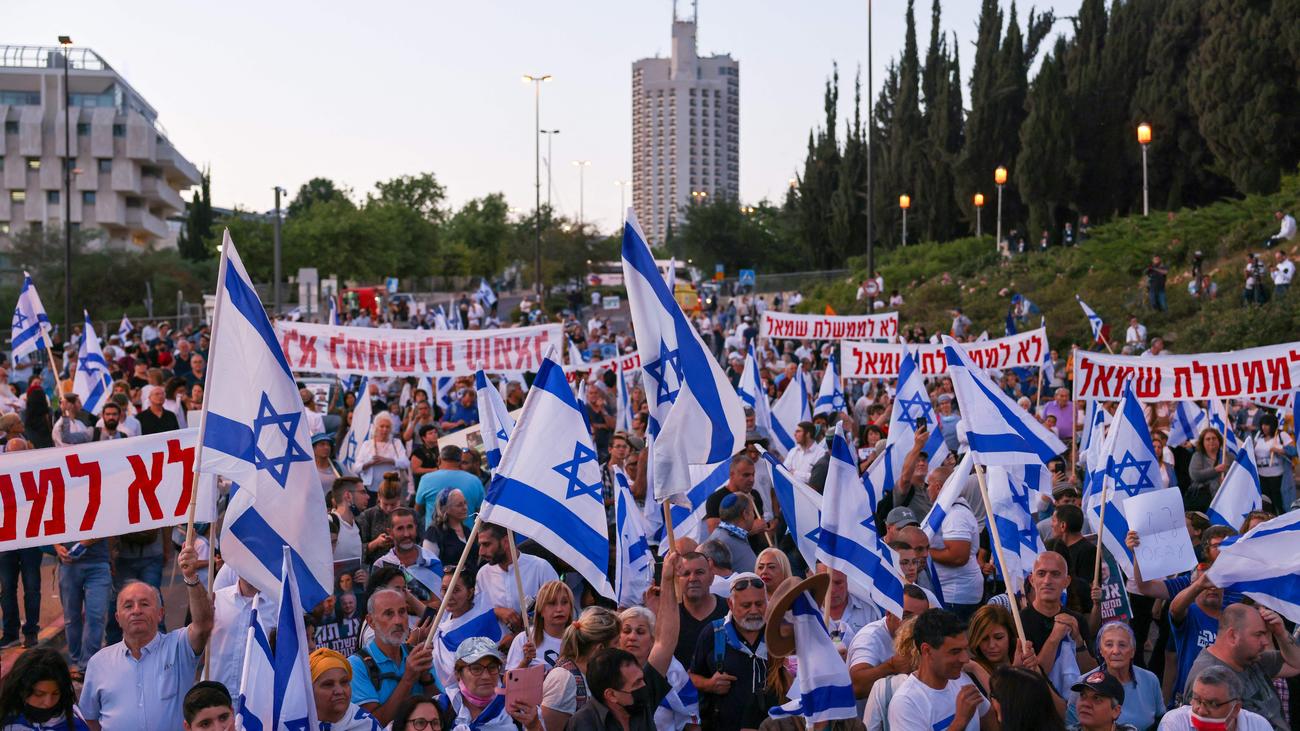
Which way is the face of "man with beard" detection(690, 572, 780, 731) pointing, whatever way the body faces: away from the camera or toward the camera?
toward the camera

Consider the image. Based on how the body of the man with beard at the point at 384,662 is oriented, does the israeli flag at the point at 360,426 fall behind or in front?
behind

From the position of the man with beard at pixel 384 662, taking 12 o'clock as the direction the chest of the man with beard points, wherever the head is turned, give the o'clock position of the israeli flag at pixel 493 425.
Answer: The israeli flag is roughly at 8 o'clock from the man with beard.

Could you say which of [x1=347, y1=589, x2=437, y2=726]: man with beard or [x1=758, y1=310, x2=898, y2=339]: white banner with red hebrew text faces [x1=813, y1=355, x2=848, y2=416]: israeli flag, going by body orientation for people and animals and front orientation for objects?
the white banner with red hebrew text

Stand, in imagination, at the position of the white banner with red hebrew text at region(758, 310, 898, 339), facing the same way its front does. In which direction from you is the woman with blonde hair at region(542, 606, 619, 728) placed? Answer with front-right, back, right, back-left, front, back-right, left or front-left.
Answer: front

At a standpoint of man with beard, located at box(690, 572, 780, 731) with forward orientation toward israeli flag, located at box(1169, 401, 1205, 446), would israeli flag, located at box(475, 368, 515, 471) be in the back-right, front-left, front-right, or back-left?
front-left

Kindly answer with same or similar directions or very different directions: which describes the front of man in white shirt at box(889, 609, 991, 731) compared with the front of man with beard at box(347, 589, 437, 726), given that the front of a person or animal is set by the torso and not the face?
same or similar directions

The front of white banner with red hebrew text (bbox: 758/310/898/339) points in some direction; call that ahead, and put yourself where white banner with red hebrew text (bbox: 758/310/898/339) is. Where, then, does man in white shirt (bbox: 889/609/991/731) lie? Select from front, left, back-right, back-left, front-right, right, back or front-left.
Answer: front

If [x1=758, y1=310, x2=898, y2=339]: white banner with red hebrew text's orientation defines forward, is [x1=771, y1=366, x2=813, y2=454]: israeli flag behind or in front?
in front

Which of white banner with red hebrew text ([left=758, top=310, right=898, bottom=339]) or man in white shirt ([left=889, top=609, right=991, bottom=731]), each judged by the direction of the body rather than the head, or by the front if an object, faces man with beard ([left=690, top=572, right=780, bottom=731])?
the white banner with red hebrew text

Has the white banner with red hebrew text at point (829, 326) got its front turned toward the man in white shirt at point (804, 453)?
yes

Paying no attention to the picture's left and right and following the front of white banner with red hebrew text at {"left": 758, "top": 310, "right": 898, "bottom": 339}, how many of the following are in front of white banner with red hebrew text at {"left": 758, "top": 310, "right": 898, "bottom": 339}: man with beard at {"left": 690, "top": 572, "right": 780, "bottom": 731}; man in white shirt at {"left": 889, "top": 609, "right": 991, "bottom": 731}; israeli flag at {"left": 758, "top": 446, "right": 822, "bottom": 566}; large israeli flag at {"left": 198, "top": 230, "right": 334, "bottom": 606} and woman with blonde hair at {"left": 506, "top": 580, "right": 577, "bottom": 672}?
5

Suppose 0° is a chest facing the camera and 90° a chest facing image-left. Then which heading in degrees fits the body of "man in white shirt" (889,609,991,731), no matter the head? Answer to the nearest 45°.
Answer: approximately 315°

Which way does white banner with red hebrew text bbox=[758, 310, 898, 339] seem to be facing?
toward the camera

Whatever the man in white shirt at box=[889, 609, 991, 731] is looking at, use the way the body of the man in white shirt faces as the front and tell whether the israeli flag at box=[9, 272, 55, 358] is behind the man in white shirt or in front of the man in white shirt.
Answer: behind

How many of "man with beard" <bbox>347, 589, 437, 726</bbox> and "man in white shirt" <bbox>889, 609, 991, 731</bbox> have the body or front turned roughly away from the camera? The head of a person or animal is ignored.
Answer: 0

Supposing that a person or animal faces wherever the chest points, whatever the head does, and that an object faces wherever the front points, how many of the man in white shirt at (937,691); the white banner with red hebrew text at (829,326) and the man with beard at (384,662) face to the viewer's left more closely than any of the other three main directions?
0

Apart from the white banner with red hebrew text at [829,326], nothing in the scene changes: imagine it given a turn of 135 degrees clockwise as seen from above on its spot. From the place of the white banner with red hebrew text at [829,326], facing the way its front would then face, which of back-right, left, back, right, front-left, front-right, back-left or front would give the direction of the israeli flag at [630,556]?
back-left
